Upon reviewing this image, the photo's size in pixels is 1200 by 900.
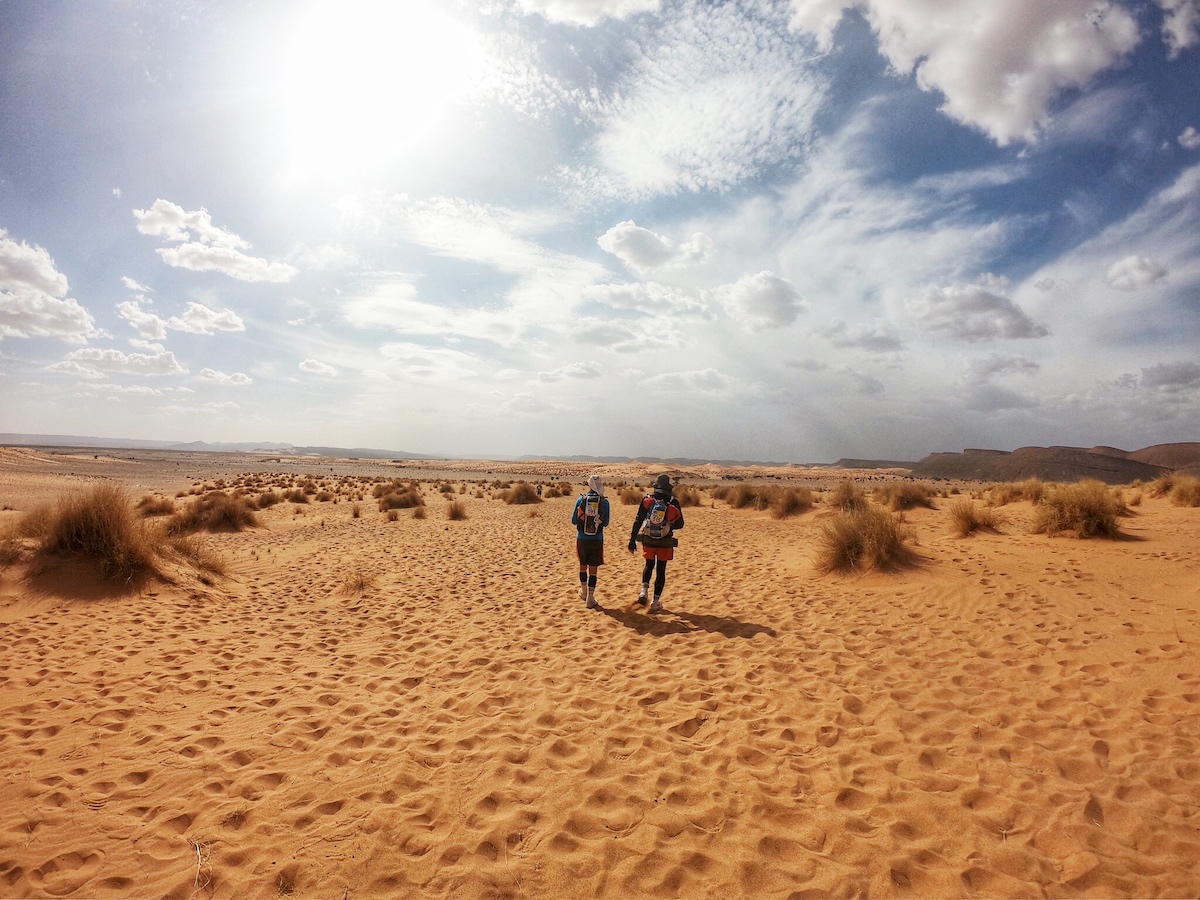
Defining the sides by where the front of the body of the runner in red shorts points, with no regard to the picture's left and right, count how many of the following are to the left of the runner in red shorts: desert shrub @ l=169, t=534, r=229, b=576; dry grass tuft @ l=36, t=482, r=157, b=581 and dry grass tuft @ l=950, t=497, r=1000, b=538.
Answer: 2

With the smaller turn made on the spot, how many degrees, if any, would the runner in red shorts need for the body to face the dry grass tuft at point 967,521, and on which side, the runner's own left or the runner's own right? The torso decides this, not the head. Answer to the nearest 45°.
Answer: approximately 45° to the runner's own right

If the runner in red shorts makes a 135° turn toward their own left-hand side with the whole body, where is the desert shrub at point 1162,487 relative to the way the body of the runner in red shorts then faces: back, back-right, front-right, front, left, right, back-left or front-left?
back

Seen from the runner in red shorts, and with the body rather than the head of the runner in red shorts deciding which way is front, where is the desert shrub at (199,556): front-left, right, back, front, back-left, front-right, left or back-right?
left

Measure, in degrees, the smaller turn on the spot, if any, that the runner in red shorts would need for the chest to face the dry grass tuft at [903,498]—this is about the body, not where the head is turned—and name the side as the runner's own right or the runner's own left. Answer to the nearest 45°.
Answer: approximately 45° to the runner's own right

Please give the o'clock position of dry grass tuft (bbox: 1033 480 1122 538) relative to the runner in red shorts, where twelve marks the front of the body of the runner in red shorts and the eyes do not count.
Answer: The dry grass tuft is roughly at 2 o'clock from the runner in red shorts.

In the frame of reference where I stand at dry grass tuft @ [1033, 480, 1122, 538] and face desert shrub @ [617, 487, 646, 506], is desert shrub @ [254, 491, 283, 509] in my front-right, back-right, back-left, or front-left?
front-left

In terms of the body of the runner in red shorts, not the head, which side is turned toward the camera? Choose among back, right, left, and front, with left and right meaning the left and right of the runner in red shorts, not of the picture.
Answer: back

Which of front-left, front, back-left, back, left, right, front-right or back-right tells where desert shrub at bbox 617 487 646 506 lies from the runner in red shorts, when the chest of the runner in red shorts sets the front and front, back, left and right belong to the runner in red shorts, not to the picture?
front

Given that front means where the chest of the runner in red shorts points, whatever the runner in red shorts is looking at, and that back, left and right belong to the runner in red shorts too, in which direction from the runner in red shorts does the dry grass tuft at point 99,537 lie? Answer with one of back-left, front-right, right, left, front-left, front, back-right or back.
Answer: left

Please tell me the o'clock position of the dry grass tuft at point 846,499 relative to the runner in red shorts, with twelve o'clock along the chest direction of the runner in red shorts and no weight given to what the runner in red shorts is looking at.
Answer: The dry grass tuft is roughly at 1 o'clock from the runner in red shorts.

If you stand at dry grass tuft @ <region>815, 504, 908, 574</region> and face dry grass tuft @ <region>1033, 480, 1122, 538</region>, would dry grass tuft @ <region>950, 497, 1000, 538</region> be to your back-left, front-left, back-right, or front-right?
front-left

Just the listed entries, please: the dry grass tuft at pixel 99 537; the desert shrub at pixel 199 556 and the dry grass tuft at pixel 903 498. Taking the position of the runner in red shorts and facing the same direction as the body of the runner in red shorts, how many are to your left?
2

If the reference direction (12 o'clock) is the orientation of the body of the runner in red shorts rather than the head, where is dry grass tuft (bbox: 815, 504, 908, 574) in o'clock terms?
The dry grass tuft is roughly at 2 o'clock from the runner in red shorts.
